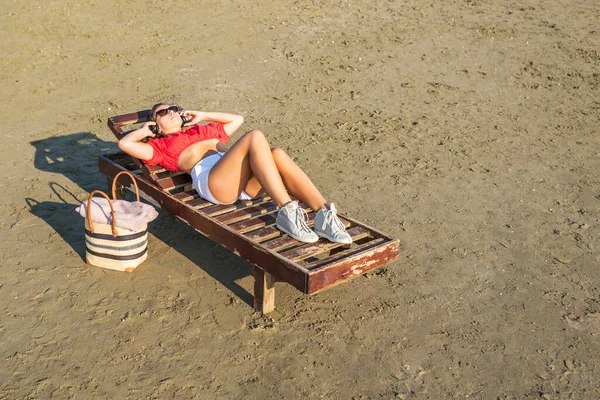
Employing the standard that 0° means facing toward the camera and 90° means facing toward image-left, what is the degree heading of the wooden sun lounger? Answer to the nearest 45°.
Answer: approximately 315°

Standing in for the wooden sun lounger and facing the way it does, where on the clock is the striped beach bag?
The striped beach bag is roughly at 5 o'clock from the wooden sun lounger.
